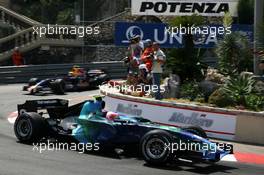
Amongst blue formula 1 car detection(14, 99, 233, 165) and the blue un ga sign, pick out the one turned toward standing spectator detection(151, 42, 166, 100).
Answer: the blue un ga sign

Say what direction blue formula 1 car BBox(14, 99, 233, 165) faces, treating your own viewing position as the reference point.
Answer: facing the viewer and to the right of the viewer

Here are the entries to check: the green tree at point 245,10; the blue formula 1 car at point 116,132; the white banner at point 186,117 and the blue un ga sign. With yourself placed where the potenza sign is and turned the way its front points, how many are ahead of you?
3

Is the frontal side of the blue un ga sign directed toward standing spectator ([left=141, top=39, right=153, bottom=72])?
yes

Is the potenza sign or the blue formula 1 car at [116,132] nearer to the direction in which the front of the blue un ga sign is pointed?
the blue formula 1 car

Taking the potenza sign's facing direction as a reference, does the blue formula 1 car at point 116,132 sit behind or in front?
in front

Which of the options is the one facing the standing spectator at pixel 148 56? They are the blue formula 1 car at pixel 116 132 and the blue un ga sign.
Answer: the blue un ga sign

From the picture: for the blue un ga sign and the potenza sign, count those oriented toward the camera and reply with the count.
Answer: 2

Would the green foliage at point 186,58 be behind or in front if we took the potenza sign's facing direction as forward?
in front
